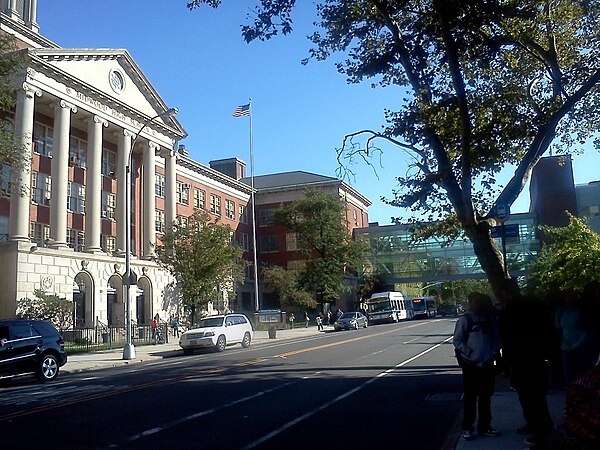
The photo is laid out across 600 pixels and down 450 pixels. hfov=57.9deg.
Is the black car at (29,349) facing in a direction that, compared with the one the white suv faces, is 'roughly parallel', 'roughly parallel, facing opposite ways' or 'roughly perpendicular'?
roughly parallel

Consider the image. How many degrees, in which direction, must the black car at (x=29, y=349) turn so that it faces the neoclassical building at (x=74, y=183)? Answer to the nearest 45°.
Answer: approximately 135° to its right

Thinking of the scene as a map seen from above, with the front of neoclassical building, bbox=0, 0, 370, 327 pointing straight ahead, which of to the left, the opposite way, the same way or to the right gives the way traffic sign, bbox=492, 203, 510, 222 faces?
to the right

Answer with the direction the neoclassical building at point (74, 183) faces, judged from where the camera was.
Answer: facing the viewer and to the right of the viewer

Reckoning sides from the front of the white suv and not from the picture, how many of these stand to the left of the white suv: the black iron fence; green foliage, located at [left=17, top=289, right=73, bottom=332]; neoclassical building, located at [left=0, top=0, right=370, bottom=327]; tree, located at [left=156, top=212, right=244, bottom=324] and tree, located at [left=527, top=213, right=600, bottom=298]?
1

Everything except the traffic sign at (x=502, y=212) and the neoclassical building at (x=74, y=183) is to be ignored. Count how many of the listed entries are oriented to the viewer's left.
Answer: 0
